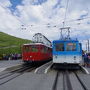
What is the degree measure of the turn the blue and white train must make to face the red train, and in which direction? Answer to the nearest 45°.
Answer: approximately 135° to its right

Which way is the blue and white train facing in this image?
toward the camera
